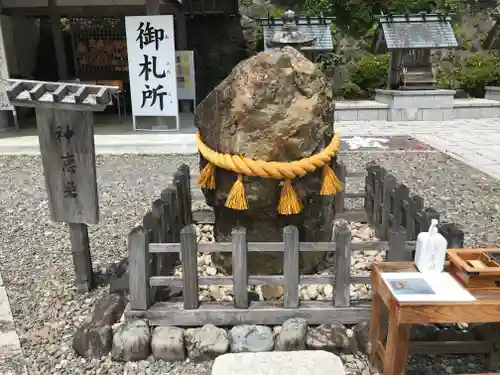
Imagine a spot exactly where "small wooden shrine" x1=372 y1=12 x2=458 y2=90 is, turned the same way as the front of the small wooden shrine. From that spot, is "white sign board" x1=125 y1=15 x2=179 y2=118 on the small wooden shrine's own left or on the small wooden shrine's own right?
on the small wooden shrine's own right

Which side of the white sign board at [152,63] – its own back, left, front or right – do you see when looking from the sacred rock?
front

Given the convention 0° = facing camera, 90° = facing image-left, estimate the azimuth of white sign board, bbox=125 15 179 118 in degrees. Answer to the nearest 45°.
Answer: approximately 0°

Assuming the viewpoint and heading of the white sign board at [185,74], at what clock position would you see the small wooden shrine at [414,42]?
The small wooden shrine is roughly at 9 o'clock from the white sign board.

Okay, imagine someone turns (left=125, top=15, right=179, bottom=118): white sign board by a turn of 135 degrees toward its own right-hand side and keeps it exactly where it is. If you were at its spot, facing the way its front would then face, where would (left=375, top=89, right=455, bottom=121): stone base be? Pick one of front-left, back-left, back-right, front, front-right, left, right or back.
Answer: back-right

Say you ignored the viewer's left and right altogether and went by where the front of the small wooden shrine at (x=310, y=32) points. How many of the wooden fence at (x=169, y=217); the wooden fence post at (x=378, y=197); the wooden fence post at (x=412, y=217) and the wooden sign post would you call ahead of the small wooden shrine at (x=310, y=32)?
4

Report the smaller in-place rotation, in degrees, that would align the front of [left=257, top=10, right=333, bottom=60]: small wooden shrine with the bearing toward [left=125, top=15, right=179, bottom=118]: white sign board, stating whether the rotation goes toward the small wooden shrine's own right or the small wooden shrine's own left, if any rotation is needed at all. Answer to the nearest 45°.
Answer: approximately 45° to the small wooden shrine's own right

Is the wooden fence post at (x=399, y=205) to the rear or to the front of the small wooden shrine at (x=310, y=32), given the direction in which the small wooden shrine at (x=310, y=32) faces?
to the front

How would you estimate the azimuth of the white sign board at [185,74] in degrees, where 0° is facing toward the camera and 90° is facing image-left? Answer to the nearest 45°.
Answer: approximately 0°

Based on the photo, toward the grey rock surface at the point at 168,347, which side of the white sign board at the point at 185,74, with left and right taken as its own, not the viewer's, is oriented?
front
